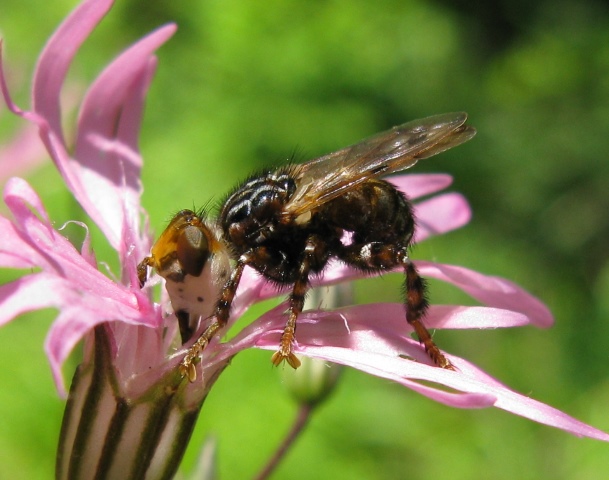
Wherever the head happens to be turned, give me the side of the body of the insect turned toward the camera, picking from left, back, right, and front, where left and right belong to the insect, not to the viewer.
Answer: left
